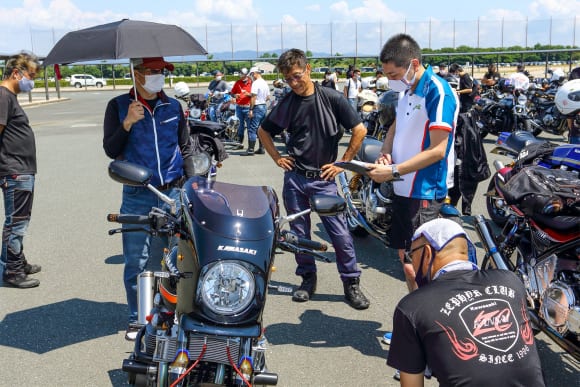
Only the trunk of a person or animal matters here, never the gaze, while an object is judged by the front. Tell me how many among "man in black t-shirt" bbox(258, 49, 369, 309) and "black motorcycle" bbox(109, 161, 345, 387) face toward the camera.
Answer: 2

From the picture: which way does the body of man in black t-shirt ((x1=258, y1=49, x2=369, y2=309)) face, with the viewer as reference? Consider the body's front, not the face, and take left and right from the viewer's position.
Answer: facing the viewer

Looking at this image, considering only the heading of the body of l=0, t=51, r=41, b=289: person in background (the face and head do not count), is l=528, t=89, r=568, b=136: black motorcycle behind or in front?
in front

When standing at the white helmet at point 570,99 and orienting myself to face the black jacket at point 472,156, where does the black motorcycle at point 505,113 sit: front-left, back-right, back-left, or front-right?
front-right

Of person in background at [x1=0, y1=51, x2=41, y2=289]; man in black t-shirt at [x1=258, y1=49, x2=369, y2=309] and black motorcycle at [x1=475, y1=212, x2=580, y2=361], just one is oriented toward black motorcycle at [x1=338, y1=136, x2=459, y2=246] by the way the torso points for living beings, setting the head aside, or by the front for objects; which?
the person in background

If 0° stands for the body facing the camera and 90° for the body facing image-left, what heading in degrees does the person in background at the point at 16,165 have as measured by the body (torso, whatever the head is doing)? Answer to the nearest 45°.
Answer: approximately 270°

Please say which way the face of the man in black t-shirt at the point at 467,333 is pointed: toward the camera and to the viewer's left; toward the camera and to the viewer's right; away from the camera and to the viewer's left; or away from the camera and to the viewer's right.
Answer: away from the camera and to the viewer's left

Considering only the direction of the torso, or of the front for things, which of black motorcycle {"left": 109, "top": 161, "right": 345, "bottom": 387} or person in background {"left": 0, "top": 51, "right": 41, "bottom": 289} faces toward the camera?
the black motorcycle

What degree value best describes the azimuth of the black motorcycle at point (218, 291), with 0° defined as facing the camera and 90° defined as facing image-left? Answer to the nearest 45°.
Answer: approximately 0°

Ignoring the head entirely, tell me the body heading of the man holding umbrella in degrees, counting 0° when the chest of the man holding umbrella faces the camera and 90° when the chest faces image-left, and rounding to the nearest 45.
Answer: approximately 315°

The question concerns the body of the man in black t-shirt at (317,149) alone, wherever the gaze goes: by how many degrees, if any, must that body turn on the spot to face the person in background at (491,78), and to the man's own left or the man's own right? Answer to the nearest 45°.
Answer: approximately 180°

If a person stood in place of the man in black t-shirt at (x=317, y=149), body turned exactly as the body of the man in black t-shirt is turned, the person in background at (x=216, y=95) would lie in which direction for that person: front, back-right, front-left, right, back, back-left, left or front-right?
back

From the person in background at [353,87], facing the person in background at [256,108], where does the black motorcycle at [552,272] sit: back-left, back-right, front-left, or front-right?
front-left

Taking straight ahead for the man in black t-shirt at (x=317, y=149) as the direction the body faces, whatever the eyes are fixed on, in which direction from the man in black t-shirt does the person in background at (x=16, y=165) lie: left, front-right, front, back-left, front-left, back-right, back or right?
right

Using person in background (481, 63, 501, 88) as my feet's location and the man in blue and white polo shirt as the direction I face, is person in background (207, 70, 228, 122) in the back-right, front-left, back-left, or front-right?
front-right

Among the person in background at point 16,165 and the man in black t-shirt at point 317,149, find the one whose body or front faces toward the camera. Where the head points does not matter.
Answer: the man in black t-shirt

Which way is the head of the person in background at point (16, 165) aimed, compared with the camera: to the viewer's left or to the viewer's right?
to the viewer's right

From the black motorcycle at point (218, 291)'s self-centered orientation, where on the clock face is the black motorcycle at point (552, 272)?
the black motorcycle at point (552, 272) is roughly at 8 o'clock from the black motorcycle at point (218, 291).
